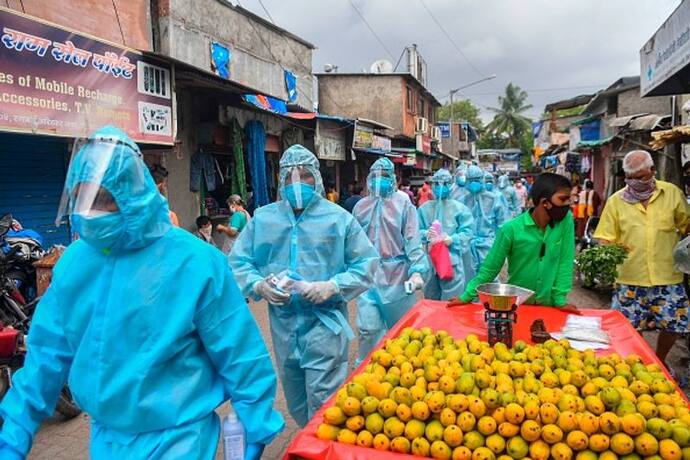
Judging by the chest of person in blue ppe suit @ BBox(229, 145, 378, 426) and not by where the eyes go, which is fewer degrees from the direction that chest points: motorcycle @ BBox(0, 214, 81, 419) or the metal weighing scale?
the metal weighing scale

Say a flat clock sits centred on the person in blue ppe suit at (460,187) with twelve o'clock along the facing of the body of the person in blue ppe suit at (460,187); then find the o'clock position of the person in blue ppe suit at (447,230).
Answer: the person in blue ppe suit at (447,230) is roughly at 12 o'clock from the person in blue ppe suit at (460,187).

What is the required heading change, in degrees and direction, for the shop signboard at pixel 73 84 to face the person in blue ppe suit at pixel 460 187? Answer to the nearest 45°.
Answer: approximately 45° to its left

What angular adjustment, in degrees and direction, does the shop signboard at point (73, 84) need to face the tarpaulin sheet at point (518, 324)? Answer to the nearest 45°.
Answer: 0° — it already faces it

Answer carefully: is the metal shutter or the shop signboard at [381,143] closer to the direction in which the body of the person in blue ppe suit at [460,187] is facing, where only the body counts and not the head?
the metal shutter

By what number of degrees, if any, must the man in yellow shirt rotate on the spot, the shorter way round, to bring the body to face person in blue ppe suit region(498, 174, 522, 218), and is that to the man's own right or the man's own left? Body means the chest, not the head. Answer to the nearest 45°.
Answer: approximately 180°

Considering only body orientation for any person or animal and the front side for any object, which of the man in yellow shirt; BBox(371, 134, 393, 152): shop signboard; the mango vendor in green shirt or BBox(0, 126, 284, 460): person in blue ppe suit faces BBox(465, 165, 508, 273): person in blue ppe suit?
the shop signboard
